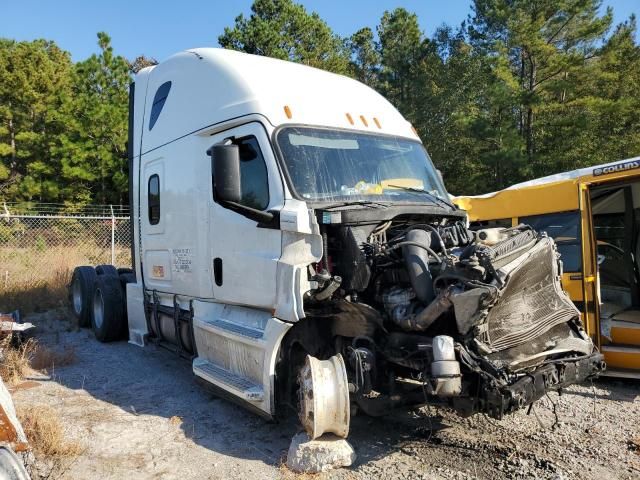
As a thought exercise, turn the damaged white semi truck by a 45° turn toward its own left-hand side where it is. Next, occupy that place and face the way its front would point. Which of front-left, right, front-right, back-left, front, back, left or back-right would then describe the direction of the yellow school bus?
front-left

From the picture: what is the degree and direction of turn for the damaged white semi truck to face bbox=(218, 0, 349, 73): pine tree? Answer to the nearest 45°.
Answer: approximately 135° to its left

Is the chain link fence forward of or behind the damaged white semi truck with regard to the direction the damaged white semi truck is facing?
behind

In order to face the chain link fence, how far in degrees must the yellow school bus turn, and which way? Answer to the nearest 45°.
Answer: approximately 135° to its right
